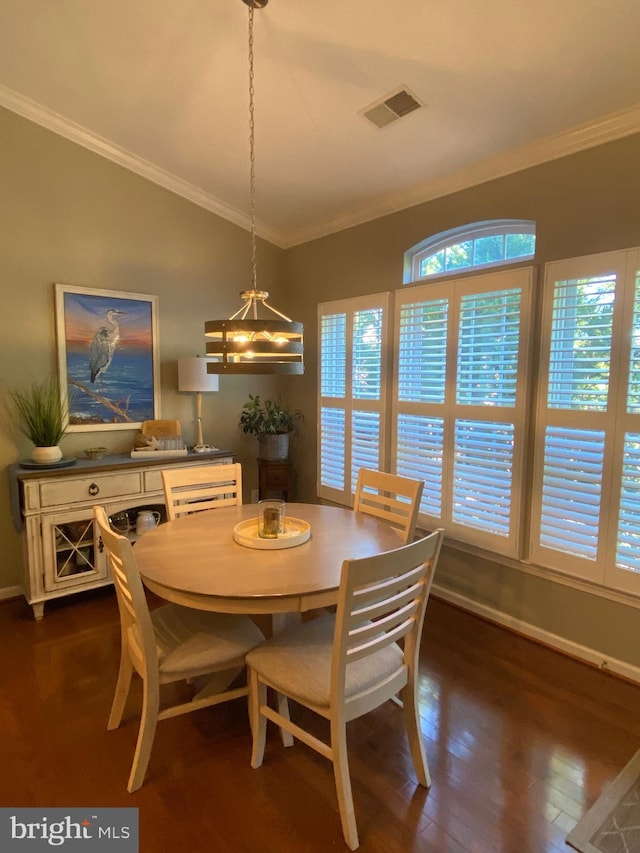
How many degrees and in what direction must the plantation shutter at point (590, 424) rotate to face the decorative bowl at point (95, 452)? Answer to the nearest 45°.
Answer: approximately 45° to its right

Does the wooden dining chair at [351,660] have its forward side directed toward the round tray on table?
yes

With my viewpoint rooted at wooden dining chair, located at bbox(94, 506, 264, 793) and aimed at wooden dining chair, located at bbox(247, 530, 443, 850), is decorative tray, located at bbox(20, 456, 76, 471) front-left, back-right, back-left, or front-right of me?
back-left

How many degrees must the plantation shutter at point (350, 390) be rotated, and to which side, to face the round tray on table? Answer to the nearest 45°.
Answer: approximately 45° to its left

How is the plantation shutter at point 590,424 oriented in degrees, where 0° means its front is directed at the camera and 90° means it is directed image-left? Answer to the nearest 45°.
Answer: approximately 45°

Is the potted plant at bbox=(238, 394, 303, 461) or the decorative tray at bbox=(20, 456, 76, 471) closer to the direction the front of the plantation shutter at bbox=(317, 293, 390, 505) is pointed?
the decorative tray

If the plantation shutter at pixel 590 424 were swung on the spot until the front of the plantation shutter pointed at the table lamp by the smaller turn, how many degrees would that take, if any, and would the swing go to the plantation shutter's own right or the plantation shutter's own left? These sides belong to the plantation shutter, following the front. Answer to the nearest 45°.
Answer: approximately 45° to the plantation shutter's own right

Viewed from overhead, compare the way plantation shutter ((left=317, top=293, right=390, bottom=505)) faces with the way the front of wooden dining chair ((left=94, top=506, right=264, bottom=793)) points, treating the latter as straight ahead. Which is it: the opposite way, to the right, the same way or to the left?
the opposite way

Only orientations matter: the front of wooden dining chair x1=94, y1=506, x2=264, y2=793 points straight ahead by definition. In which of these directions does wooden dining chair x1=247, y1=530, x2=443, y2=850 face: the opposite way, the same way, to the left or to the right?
to the left

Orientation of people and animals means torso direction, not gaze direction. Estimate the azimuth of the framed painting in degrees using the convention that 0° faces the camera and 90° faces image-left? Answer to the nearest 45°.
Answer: approximately 315°

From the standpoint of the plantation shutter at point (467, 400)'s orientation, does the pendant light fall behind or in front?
in front

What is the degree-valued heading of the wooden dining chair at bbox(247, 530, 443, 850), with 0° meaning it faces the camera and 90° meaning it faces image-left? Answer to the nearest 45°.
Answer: approximately 135°
